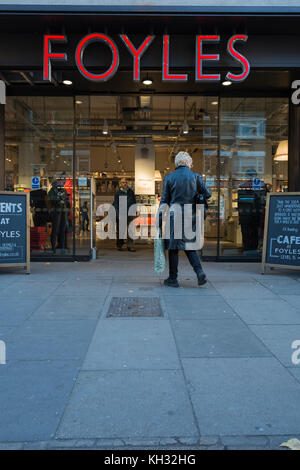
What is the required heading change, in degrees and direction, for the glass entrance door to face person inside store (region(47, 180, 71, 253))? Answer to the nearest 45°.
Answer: approximately 90° to its right

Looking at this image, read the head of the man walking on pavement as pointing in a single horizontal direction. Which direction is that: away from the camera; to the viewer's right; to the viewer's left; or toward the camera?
away from the camera

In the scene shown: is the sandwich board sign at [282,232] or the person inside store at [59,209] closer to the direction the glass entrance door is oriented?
the sandwich board sign

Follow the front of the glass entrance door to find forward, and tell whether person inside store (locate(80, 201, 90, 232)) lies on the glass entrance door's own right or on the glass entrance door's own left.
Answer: on the glass entrance door's own right

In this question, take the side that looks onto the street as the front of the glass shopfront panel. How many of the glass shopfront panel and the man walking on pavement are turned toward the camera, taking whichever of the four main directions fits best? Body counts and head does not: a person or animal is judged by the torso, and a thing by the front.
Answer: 1

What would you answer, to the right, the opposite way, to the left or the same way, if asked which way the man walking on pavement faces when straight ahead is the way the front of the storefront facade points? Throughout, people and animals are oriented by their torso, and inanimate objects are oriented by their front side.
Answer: the opposite way

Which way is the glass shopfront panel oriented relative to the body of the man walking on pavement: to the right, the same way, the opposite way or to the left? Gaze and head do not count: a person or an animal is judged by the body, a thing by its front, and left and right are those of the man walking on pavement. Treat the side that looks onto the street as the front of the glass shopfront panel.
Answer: the opposite way

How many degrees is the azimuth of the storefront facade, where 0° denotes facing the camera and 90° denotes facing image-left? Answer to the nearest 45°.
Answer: approximately 0°

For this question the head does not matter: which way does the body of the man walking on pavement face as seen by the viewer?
away from the camera
